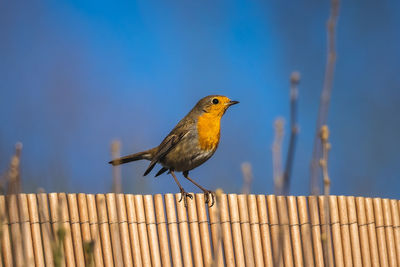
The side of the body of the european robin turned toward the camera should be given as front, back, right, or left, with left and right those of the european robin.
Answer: right
